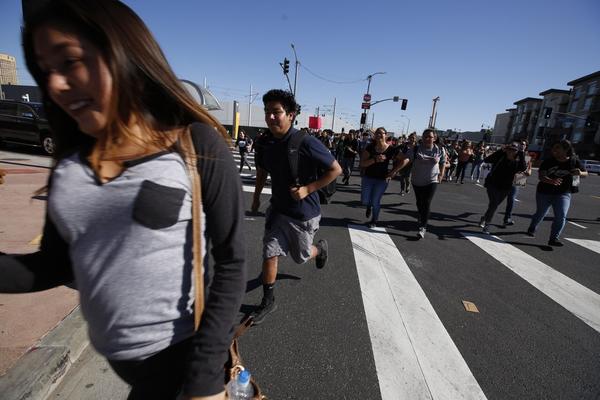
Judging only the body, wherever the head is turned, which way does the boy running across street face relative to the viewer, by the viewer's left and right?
facing the viewer and to the left of the viewer

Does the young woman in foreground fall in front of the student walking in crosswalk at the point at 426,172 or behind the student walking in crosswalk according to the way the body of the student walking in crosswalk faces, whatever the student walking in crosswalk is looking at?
in front

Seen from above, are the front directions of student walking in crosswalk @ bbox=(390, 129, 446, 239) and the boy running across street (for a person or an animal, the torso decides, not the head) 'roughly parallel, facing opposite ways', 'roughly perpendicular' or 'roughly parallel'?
roughly parallel

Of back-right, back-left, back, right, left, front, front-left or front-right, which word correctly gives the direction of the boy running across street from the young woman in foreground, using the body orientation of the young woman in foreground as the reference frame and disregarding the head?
back

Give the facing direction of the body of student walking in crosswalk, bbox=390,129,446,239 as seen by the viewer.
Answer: toward the camera

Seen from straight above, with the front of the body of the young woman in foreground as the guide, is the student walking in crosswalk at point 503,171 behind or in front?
behind

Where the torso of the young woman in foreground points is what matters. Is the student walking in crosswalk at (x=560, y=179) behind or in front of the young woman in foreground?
behind

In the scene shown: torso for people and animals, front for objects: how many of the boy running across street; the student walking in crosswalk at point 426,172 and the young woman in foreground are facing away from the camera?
0

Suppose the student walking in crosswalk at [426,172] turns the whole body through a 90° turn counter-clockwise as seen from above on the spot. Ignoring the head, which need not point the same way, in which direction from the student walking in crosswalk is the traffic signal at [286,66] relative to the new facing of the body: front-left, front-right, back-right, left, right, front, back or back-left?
back-left

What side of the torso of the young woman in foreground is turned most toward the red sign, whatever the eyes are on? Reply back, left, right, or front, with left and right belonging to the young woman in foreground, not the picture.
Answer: back

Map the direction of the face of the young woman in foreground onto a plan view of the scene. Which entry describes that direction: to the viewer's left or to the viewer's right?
to the viewer's left

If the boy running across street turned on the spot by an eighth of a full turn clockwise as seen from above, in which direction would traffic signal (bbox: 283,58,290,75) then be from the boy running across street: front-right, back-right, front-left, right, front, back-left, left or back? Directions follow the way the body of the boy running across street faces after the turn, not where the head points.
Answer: right

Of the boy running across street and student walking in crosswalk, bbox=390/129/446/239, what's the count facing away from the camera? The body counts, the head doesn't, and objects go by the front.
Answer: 0

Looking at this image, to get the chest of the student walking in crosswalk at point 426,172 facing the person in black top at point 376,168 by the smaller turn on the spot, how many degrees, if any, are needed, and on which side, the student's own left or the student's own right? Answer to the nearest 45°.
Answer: approximately 90° to the student's own right

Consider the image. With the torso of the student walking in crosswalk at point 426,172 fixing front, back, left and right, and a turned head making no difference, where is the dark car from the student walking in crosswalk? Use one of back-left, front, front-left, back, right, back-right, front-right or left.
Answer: right

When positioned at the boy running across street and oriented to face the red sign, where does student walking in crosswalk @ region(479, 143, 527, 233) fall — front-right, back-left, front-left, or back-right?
front-right

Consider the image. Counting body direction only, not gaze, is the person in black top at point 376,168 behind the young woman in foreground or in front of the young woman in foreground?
behind
